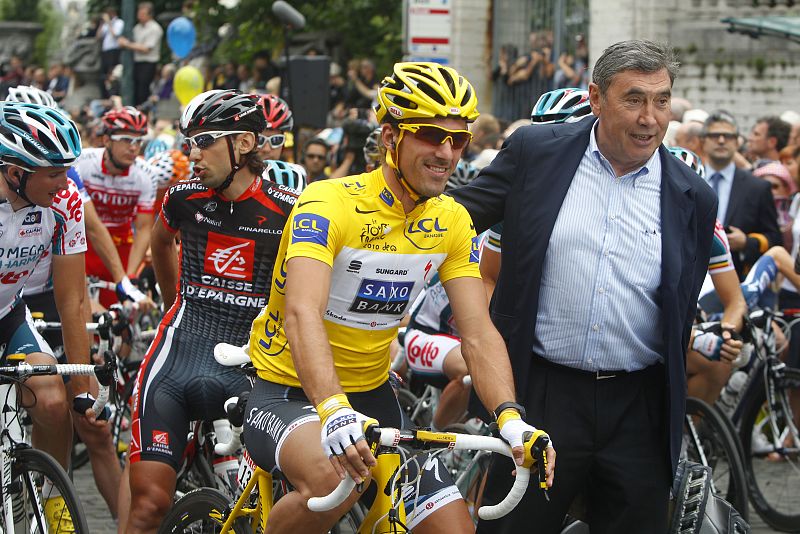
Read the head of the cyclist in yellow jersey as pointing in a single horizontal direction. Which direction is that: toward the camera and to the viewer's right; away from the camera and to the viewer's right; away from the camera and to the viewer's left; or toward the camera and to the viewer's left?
toward the camera and to the viewer's right

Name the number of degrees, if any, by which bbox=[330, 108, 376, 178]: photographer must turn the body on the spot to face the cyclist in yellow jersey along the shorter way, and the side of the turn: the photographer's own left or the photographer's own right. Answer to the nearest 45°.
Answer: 0° — they already face them

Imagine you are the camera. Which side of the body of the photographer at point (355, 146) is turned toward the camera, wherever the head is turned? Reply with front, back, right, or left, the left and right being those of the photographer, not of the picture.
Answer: front

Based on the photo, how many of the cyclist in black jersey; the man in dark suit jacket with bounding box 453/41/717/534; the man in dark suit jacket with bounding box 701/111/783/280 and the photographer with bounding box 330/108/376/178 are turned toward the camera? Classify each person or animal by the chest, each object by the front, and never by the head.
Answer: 4

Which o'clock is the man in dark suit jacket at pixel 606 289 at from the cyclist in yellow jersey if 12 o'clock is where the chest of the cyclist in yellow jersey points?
The man in dark suit jacket is roughly at 10 o'clock from the cyclist in yellow jersey.

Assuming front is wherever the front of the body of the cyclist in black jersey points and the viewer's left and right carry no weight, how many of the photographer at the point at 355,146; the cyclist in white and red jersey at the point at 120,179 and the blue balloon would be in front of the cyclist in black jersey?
0

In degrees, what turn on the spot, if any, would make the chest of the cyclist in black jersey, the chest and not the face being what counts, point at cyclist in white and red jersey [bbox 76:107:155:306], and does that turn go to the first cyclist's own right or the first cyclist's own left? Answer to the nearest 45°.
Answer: approximately 180°

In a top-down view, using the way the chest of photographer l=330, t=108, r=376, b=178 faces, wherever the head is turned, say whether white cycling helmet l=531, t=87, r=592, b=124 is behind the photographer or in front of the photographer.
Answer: in front

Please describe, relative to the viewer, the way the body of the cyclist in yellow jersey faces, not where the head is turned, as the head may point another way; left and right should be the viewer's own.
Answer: facing the viewer and to the right of the viewer

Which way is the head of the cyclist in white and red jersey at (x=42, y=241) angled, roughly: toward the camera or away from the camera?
toward the camera

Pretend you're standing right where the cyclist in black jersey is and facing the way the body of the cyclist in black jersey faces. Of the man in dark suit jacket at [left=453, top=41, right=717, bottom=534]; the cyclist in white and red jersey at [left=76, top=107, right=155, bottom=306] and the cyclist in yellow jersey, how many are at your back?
1

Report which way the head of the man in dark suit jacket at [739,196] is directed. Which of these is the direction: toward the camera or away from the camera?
toward the camera

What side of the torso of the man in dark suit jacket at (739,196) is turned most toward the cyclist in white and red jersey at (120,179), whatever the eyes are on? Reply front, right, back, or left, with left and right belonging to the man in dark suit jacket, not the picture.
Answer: right

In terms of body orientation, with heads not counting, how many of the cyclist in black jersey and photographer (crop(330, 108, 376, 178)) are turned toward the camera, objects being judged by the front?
2

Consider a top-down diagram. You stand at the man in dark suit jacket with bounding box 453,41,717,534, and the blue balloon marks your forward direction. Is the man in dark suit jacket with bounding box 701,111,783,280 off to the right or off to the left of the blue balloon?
right

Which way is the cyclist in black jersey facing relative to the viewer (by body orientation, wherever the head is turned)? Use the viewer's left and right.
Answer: facing the viewer
